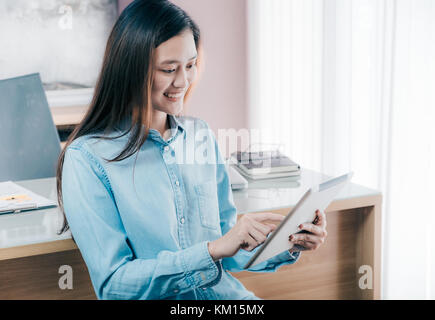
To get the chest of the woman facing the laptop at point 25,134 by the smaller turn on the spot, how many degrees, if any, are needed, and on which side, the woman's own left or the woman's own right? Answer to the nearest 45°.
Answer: approximately 180°

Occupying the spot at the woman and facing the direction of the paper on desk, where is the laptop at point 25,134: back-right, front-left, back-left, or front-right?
front-right

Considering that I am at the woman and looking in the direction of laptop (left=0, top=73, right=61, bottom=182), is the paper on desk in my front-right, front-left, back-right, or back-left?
front-left

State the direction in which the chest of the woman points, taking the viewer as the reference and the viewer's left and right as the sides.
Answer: facing the viewer and to the right of the viewer

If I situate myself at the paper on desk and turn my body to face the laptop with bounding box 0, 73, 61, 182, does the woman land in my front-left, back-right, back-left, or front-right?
back-right

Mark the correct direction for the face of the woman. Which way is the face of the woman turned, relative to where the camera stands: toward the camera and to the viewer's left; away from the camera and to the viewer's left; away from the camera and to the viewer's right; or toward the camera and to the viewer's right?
toward the camera and to the viewer's right
